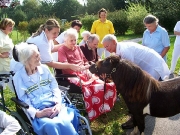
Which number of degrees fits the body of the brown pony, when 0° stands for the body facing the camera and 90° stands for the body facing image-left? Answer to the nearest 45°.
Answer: approximately 90°

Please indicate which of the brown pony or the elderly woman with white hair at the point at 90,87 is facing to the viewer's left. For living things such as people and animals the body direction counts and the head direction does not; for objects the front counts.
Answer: the brown pony

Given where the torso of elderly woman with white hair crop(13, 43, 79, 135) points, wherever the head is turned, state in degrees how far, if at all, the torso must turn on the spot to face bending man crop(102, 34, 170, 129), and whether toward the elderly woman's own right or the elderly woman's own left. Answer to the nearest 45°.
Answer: approximately 90° to the elderly woman's own left

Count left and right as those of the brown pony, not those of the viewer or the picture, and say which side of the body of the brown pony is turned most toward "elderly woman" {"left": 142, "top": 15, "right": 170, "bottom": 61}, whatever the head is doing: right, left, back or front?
right

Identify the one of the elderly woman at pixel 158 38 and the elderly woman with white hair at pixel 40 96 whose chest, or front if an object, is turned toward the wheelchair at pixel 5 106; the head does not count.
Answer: the elderly woman

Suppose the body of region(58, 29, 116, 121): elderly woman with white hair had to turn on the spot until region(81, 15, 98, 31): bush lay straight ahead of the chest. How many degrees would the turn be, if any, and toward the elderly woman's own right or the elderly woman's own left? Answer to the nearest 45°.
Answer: approximately 135° to the elderly woman's own left

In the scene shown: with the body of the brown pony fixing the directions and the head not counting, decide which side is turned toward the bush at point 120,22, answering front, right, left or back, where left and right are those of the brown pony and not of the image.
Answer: right

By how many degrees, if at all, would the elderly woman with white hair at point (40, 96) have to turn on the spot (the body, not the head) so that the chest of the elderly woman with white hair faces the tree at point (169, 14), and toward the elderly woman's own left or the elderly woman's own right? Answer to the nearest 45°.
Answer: approximately 90° to the elderly woman's own left

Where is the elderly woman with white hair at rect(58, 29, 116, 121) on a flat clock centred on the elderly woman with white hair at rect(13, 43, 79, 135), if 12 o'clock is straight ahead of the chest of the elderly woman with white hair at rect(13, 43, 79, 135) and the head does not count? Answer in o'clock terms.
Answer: the elderly woman with white hair at rect(58, 29, 116, 121) is roughly at 9 o'clock from the elderly woman with white hair at rect(13, 43, 79, 135).

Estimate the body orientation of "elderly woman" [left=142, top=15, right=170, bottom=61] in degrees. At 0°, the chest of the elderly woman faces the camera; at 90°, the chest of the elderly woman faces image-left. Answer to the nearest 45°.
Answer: approximately 45°
